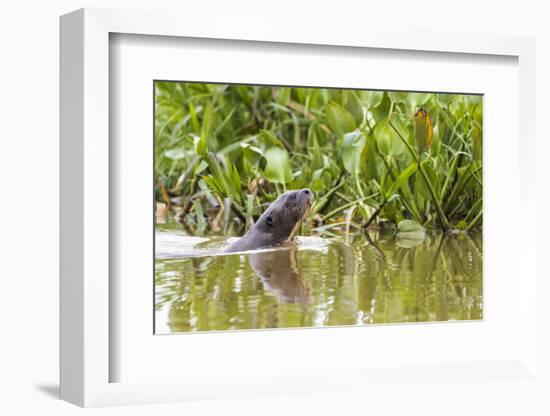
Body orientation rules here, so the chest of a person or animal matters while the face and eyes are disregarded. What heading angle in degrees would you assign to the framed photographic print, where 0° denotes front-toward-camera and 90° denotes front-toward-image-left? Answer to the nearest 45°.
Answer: approximately 315°
